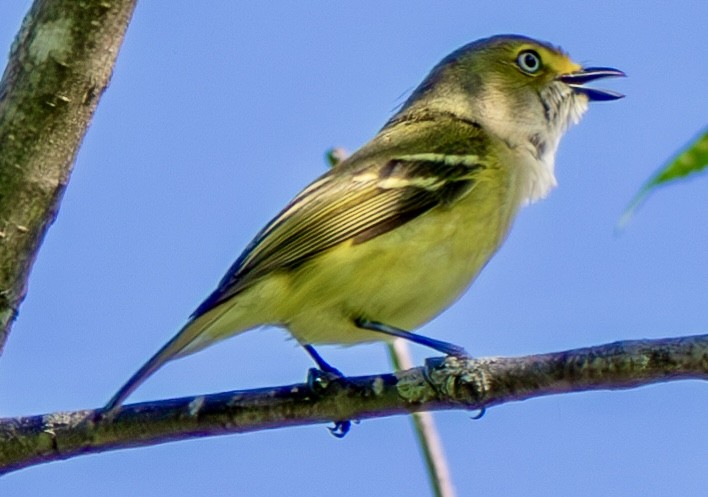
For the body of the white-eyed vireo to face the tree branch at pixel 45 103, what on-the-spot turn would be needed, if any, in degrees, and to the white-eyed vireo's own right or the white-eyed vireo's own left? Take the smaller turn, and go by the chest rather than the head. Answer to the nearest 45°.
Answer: approximately 135° to the white-eyed vireo's own right

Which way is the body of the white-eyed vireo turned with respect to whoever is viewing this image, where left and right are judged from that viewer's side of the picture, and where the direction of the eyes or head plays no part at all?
facing to the right of the viewer
